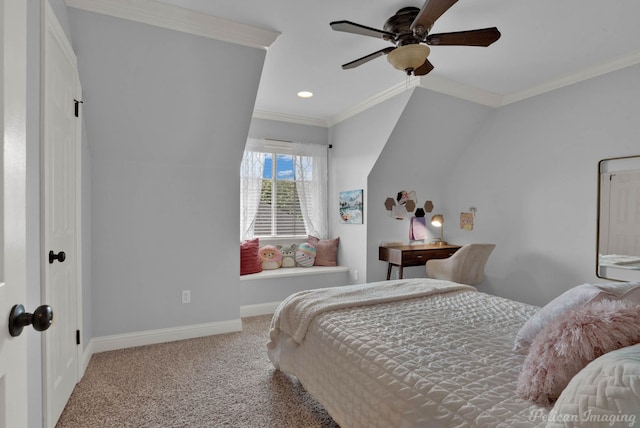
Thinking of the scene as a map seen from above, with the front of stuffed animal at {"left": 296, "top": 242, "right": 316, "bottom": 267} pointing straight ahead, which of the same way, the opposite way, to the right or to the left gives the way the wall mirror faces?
to the right

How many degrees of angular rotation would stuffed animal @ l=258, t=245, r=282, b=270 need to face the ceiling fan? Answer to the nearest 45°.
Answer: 0° — it already faces it

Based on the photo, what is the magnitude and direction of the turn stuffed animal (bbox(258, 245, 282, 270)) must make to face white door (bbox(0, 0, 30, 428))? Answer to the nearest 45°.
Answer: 0° — it already faces it

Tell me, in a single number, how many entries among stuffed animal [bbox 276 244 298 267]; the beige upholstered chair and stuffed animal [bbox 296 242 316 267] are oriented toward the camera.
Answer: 2

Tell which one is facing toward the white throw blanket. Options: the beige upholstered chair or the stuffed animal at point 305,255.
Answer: the stuffed animal

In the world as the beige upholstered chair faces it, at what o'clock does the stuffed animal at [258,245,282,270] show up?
The stuffed animal is roughly at 10 o'clock from the beige upholstered chair.

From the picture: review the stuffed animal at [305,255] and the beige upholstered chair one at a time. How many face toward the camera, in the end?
1

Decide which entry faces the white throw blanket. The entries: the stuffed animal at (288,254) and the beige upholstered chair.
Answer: the stuffed animal

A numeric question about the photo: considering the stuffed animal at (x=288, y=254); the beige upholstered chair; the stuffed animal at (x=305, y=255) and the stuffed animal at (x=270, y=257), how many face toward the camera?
3

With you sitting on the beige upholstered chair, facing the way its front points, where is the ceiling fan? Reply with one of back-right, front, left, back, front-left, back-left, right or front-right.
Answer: back-left

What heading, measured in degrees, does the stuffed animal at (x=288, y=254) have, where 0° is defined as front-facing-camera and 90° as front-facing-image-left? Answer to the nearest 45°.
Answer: approximately 0°

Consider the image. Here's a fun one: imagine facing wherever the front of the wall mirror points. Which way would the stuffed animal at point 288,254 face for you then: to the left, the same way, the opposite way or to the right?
to the left
